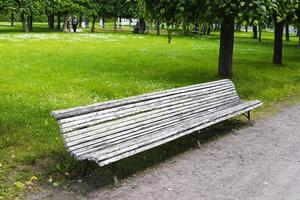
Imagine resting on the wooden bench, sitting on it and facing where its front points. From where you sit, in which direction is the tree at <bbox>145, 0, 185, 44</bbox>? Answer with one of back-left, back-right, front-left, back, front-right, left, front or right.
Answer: back-left

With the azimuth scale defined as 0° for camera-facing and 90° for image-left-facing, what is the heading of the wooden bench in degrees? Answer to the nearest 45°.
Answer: approximately 315°

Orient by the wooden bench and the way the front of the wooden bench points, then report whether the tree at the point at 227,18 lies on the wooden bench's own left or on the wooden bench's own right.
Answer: on the wooden bench's own left
